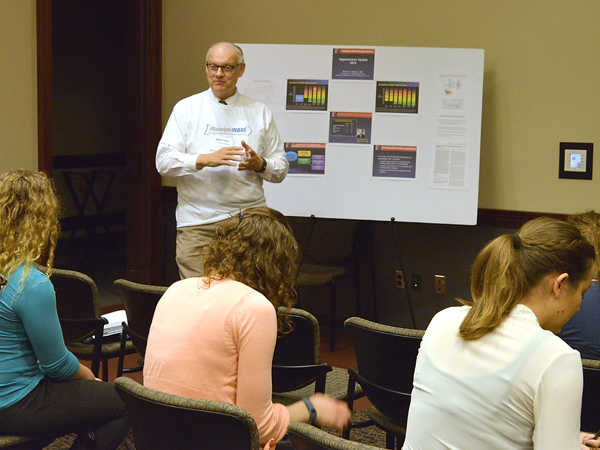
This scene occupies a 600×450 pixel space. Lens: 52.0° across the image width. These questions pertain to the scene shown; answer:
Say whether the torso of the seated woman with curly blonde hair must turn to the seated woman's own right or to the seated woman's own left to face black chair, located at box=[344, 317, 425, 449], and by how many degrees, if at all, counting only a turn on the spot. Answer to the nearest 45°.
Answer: approximately 45° to the seated woman's own right

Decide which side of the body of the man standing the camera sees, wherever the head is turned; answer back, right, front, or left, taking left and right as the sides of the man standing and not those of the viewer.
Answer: front

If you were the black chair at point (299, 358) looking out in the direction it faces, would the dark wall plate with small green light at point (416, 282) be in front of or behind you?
in front

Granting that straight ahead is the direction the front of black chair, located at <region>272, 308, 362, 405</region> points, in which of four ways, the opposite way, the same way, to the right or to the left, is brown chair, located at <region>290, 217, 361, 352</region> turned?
the opposite way

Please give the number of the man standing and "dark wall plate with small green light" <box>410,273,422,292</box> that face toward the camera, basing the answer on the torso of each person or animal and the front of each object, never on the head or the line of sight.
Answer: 2

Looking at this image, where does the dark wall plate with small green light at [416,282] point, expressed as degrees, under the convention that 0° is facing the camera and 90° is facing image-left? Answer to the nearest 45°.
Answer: approximately 0°

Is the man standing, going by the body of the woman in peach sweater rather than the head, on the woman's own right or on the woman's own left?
on the woman's own left

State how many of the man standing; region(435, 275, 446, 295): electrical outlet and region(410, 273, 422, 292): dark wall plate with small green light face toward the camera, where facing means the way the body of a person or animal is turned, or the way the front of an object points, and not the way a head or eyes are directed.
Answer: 3

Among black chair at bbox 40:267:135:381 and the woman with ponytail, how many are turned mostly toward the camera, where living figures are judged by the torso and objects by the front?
0

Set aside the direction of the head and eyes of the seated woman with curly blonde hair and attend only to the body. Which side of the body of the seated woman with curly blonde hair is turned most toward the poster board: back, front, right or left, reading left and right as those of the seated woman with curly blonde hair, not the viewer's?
front

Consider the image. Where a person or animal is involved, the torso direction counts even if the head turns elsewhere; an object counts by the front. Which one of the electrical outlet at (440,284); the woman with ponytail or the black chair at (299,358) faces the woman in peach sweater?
the electrical outlet

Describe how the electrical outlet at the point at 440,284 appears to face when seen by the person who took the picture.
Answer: facing the viewer
